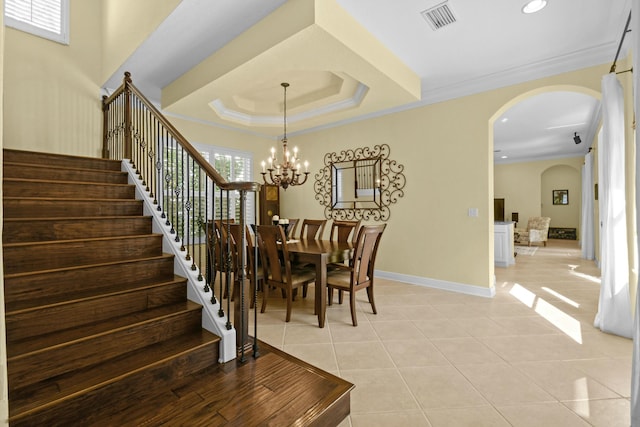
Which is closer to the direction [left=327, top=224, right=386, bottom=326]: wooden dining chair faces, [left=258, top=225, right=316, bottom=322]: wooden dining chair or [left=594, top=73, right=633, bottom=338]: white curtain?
the wooden dining chair

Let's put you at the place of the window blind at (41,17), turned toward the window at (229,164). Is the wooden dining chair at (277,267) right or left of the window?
right

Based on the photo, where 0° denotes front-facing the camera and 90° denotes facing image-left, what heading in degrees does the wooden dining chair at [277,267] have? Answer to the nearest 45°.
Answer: approximately 225°

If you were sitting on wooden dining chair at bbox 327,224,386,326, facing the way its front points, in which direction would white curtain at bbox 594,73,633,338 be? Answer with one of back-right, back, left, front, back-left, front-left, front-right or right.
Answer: back-right

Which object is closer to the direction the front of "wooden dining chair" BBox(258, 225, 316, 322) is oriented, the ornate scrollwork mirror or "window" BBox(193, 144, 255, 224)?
the ornate scrollwork mirror

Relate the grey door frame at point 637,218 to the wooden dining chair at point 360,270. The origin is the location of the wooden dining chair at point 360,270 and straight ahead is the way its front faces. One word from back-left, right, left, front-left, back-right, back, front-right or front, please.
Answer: back

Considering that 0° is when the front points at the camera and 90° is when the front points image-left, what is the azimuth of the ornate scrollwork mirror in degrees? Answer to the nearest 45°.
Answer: approximately 45°

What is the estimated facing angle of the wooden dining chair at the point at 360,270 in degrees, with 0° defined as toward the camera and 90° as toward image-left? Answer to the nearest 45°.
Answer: approximately 135°

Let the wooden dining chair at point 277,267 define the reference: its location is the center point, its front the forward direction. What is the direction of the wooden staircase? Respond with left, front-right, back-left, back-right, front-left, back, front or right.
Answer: back

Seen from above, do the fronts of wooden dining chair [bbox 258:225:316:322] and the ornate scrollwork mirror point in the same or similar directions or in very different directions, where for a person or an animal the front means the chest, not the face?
very different directions
